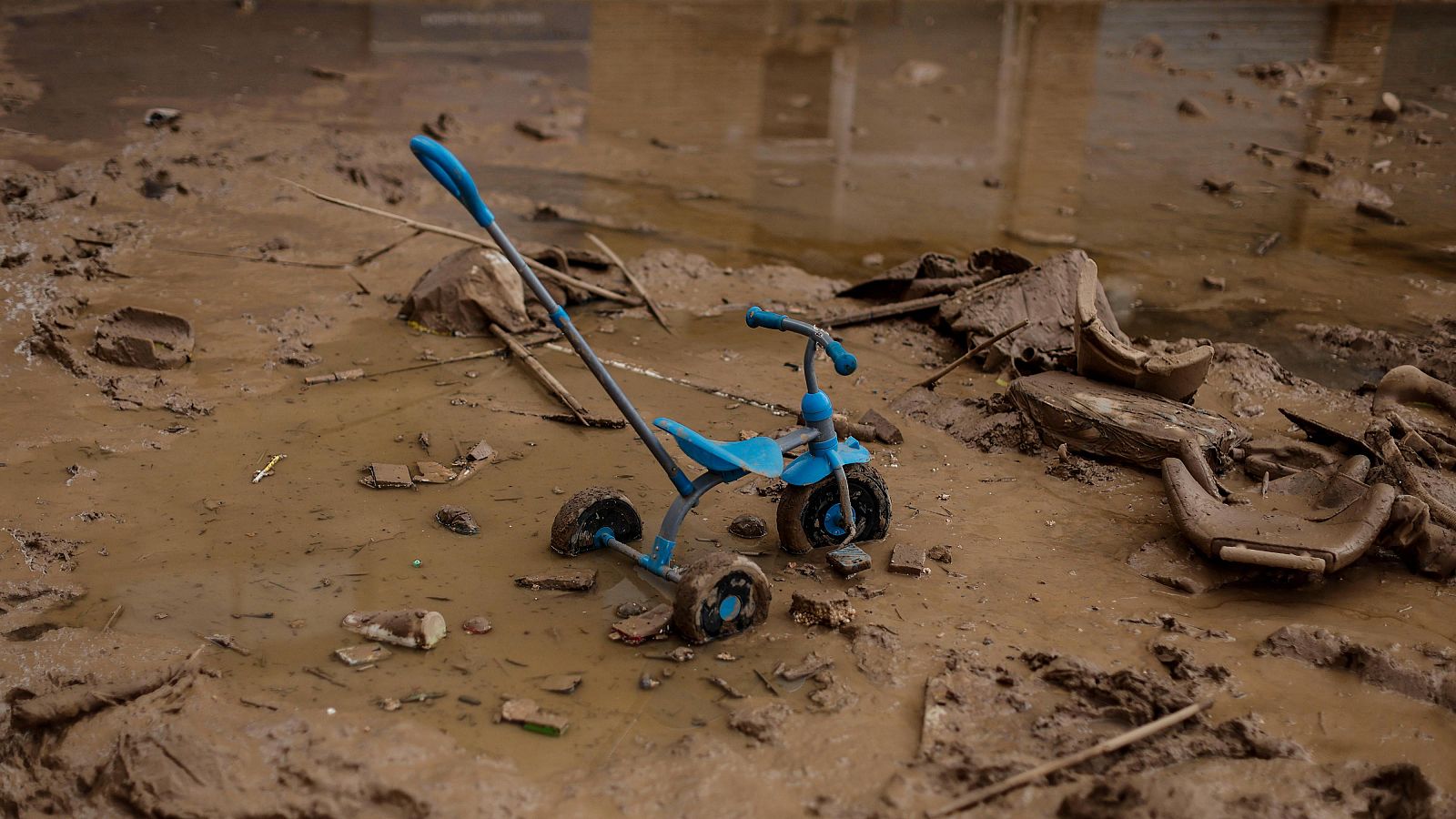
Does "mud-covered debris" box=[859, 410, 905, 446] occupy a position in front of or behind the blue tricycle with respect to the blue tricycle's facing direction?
in front

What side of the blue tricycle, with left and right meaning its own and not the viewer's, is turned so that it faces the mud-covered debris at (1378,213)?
front

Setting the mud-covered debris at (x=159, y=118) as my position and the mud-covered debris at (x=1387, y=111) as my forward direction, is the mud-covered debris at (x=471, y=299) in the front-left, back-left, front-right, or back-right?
front-right

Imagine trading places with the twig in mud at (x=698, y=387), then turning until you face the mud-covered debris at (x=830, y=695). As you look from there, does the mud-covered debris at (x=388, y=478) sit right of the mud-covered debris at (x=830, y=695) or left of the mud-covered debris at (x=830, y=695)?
right

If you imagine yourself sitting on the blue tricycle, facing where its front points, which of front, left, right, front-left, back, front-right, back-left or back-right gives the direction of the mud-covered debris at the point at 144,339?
left

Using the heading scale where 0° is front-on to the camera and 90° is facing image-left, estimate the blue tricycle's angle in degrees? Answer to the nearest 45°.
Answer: approximately 225°

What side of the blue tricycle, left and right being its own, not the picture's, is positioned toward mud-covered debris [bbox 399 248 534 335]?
left

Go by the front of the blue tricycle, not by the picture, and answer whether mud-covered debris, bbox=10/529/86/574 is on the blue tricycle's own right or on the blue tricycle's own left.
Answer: on the blue tricycle's own left

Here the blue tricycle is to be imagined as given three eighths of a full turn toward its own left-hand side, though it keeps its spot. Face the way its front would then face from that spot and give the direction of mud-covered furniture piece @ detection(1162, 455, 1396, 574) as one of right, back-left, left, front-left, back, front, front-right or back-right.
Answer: back

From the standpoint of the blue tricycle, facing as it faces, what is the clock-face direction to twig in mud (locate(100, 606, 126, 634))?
The twig in mud is roughly at 7 o'clock from the blue tricycle.

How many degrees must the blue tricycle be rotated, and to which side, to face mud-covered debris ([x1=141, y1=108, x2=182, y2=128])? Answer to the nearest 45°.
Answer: approximately 90° to its left

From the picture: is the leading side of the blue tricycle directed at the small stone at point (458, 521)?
no

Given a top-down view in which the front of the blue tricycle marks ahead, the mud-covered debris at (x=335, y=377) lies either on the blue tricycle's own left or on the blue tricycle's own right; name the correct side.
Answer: on the blue tricycle's own left

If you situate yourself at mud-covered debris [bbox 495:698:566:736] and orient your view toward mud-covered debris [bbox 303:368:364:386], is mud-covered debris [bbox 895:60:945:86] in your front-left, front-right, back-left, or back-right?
front-right
